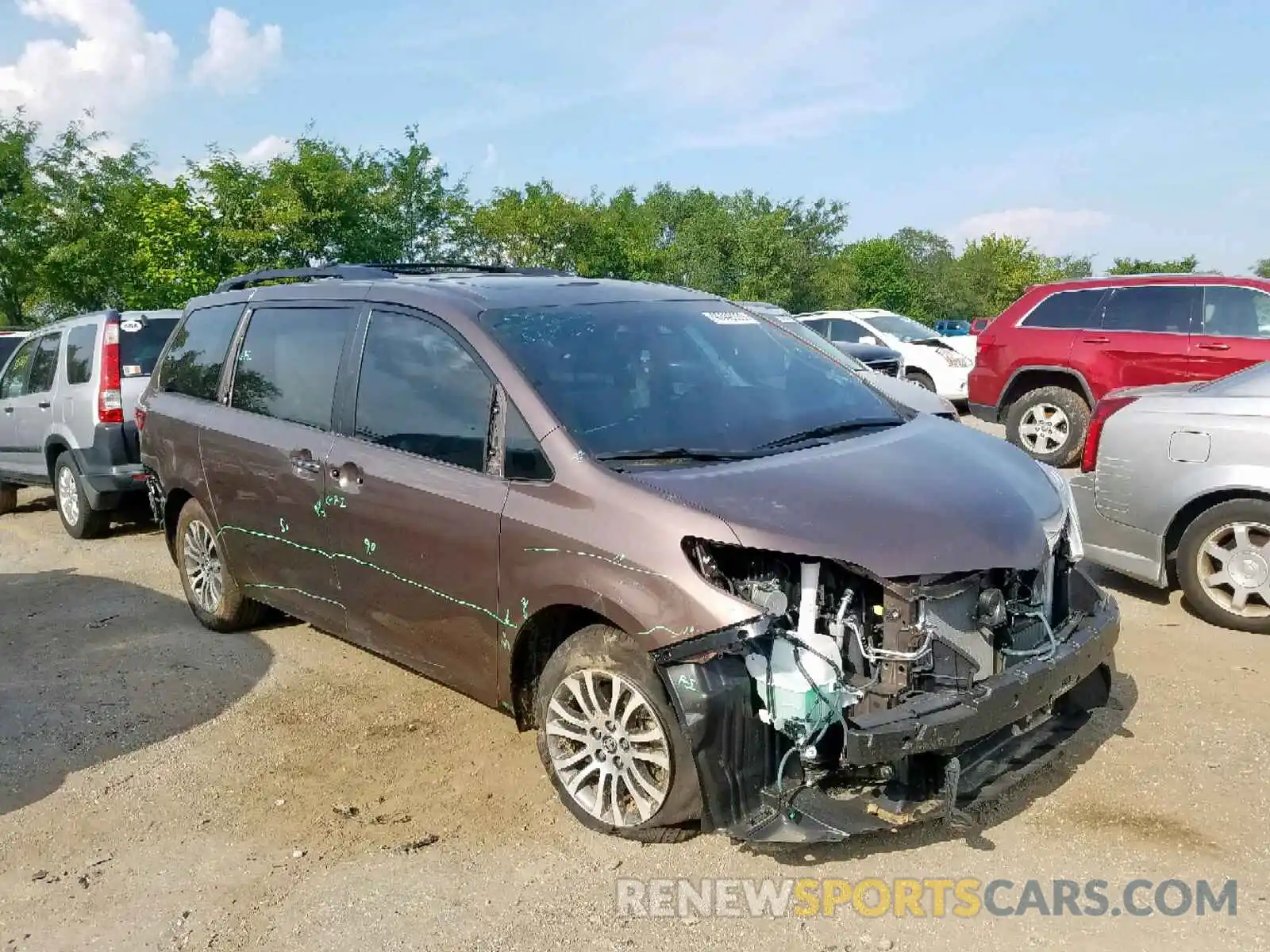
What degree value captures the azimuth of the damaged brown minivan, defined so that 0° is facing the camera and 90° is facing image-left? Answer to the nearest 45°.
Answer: approximately 315°

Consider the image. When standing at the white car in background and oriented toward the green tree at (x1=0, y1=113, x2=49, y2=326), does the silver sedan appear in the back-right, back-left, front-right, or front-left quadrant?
back-left

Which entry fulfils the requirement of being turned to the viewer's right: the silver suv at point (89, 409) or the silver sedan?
the silver sedan

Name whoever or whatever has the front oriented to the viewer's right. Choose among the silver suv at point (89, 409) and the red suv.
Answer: the red suv

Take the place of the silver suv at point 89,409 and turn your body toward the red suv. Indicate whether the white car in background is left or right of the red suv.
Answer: left

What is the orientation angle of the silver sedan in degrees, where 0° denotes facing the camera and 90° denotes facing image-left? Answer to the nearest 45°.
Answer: approximately 270°

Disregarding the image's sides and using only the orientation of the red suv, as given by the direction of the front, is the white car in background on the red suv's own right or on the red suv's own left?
on the red suv's own left

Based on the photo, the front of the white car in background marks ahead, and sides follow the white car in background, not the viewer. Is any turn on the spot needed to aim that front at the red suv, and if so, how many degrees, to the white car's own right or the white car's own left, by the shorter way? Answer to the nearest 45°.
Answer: approximately 45° to the white car's own right

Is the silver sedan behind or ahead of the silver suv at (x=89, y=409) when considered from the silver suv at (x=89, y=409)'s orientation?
behind

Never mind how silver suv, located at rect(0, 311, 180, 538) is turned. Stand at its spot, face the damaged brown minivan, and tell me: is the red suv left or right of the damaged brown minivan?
left

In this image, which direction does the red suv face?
to the viewer's right

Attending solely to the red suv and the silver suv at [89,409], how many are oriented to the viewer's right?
1

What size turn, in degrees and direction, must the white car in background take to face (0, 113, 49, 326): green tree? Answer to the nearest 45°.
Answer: approximately 135° to its right

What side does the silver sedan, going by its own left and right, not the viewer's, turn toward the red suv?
left
